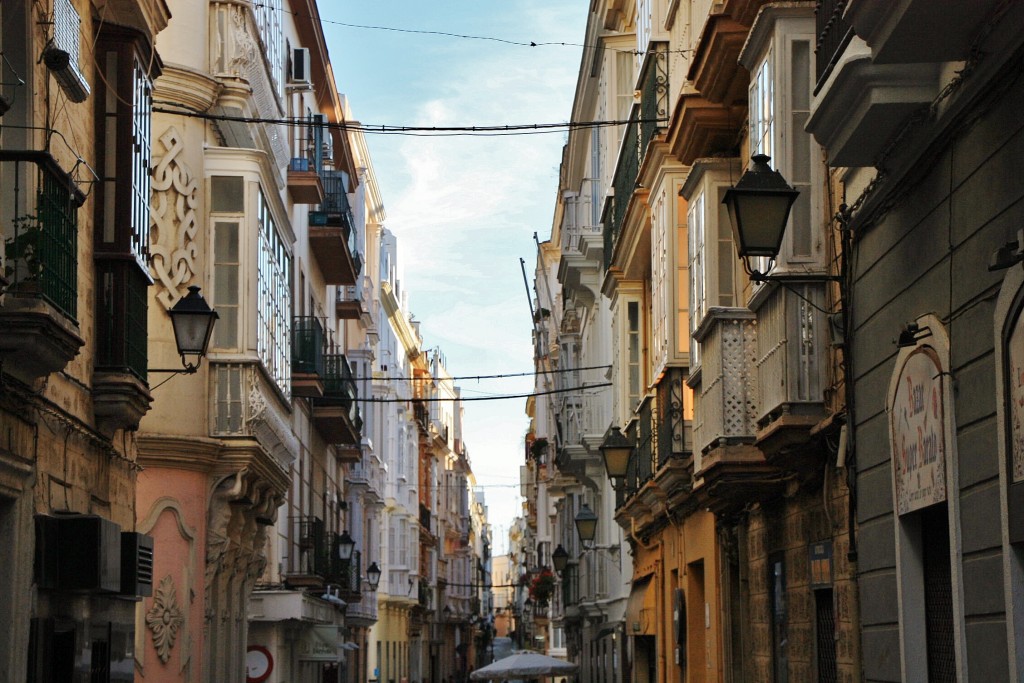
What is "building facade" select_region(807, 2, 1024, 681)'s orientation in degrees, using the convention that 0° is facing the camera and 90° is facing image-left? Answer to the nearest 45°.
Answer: approximately 45°

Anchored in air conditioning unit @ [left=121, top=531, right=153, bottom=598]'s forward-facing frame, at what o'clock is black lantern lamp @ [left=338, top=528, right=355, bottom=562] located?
The black lantern lamp is roughly at 8 o'clock from the air conditioning unit.

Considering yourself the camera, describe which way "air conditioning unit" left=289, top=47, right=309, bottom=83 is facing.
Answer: facing to the right of the viewer

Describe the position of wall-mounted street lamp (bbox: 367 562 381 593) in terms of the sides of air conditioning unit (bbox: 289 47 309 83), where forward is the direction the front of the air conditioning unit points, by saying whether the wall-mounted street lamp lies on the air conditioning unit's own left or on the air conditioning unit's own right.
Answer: on the air conditioning unit's own left

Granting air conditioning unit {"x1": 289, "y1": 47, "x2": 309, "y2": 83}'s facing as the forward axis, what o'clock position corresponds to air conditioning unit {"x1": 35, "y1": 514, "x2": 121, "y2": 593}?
air conditioning unit {"x1": 35, "y1": 514, "x2": 121, "y2": 593} is roughly at 3 o'clock from air conditioning unit {"x1": 289, "y1": 47, "x2": 309, "y2": 83}.

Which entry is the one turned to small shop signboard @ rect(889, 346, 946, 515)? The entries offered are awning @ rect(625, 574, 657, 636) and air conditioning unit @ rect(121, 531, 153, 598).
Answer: the air conditioning unit

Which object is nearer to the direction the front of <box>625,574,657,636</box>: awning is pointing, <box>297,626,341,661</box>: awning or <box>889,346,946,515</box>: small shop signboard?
the awning

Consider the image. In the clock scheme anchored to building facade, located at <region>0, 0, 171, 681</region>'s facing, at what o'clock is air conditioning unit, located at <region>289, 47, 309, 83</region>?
The air conditioning unit is roughly at 8 o'clock from the building facade.

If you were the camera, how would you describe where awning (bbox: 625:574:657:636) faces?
facing to the left of the viewer

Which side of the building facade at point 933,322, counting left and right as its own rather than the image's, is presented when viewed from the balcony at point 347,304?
right
